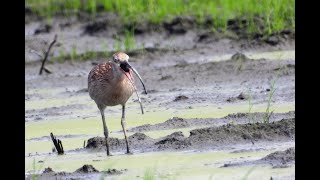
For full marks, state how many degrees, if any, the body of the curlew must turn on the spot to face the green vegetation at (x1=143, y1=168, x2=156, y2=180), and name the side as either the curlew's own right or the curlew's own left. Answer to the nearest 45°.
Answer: approximately 45° to the curlew's own right

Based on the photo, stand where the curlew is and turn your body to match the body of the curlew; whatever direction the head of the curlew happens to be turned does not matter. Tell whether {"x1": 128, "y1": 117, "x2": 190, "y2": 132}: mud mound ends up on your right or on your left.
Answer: on your left

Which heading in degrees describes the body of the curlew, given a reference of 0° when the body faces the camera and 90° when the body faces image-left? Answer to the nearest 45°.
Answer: approximately 315°

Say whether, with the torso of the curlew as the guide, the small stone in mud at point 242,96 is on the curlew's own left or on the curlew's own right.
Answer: on the curlew's own left

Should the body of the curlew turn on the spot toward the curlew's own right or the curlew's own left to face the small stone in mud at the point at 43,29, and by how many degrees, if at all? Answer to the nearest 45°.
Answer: approximately 135° to the curlew's own left
